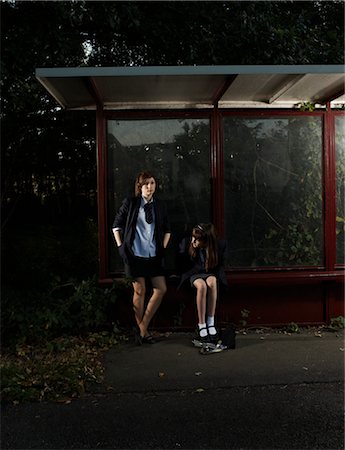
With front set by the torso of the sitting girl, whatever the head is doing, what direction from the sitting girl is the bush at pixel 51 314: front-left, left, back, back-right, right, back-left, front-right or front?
right

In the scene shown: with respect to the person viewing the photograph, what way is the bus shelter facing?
facing the viewer

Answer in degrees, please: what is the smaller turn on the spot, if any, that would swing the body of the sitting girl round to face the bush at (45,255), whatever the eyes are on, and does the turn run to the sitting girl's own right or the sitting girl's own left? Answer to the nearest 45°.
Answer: approximately 135° to the sitting girl's own right

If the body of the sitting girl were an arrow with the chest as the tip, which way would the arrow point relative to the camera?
toward the camera

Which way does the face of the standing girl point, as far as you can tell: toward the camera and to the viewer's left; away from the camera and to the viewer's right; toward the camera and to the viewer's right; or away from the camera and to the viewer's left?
toward the camera and to the viewer's right
